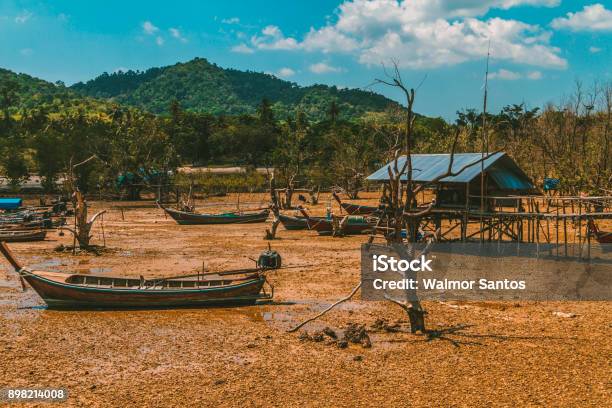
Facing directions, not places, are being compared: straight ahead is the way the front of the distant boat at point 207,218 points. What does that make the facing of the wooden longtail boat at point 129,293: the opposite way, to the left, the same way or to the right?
the same way

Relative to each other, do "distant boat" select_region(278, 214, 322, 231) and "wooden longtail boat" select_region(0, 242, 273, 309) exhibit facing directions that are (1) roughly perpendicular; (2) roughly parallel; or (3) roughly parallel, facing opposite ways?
roughly parallel

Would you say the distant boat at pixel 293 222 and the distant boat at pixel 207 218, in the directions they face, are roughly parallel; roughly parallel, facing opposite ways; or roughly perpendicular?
roughly parallel

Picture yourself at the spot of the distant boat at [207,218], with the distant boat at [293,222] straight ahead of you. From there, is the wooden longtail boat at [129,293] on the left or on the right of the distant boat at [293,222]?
right

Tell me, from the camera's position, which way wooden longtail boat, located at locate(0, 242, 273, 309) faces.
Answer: facing to the left of the viewer

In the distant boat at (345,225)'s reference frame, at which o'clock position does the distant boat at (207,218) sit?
the distant boat at (207,218) is roughly at 1 o'clock from the distant boat at (345,225).

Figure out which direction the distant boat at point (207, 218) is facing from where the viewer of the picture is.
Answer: facing to the left of the viewer

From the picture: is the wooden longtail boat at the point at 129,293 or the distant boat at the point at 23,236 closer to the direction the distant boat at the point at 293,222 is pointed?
the distant boat

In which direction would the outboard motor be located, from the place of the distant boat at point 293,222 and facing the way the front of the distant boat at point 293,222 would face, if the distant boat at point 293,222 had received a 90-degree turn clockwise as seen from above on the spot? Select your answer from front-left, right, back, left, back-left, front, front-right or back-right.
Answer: back

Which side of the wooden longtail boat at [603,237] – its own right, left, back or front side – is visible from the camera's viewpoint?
left

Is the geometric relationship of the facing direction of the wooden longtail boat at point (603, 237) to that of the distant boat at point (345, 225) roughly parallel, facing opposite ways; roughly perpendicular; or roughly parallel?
roughly parallel

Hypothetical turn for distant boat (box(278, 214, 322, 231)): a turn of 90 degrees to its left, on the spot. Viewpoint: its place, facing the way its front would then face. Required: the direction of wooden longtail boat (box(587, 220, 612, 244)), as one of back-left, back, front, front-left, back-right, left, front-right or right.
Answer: front-left

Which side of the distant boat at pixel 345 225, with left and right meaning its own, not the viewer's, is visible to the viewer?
left
